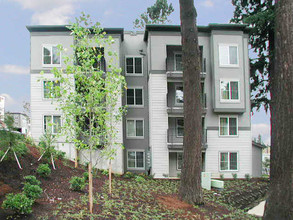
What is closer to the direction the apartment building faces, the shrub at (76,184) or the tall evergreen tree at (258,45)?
the shrub

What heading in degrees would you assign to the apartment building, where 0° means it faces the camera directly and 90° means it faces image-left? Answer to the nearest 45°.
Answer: approximately 0°

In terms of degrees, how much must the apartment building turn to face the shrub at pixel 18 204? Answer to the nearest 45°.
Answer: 0° — it already faces it
